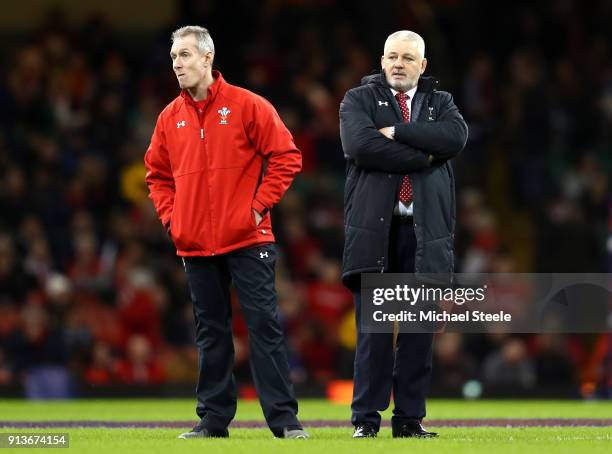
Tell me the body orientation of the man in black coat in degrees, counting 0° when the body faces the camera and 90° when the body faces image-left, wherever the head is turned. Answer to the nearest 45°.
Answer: approximately 0°

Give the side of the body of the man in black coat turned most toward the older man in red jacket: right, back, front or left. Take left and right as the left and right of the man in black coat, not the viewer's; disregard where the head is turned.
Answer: right
